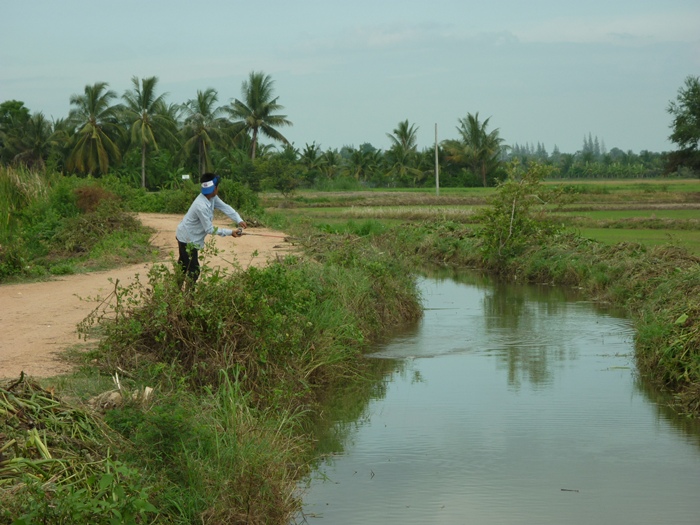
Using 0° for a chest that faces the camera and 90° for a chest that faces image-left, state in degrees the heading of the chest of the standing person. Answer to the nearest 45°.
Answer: approximately 270°

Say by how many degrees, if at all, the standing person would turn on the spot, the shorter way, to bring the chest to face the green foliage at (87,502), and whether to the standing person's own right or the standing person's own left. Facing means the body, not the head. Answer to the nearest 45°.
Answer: approximately 90° to the standing person's own right

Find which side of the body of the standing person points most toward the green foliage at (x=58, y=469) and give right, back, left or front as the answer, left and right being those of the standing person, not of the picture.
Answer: right

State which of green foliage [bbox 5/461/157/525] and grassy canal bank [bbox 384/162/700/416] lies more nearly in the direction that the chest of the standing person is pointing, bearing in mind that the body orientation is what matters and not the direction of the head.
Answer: the grassy canal bank

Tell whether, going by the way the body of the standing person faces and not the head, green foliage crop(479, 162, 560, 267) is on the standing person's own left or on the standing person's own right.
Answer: on the standing person's own left

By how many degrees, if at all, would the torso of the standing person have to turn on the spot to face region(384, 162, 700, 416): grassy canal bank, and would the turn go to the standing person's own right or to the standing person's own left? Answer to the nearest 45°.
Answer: approximately 45° to the standing person's own left

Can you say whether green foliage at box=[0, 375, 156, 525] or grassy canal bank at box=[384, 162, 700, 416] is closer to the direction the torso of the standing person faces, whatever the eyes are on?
the grassy canal bank
